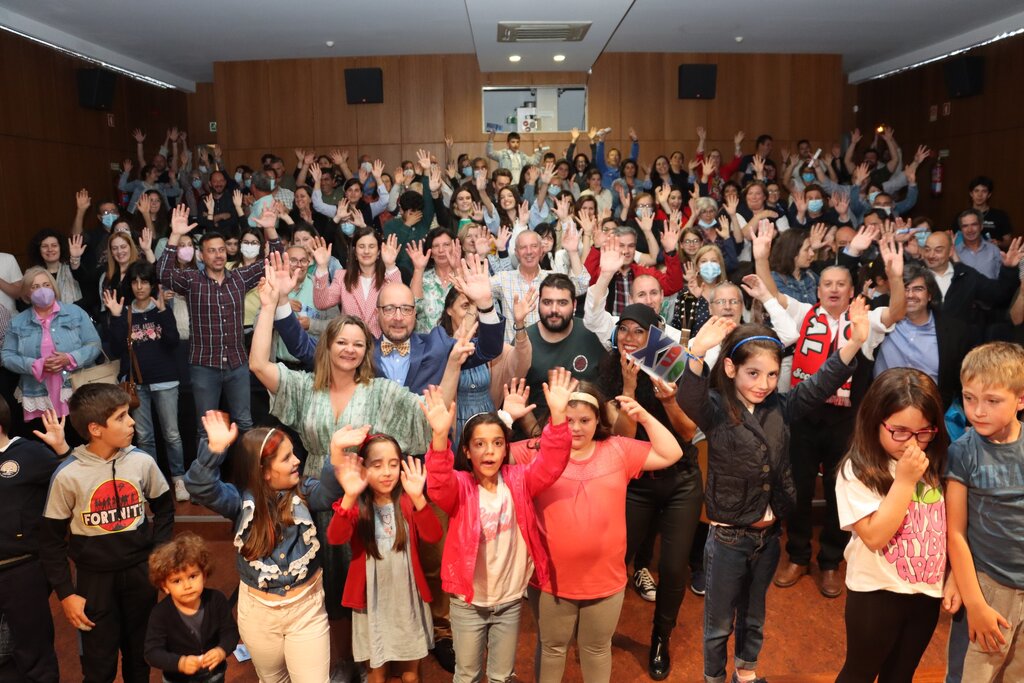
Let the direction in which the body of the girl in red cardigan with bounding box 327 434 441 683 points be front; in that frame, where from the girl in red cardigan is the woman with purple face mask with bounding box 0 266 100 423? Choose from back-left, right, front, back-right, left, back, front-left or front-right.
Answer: back-right

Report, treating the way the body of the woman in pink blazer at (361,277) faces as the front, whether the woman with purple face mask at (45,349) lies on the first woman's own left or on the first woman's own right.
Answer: on the first woman's own right

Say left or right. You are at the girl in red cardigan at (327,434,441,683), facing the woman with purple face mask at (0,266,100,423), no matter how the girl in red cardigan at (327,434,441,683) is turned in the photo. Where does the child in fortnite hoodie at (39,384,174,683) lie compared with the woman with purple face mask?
left

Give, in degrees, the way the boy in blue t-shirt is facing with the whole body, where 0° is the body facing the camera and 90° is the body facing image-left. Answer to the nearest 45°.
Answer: approximately 0°

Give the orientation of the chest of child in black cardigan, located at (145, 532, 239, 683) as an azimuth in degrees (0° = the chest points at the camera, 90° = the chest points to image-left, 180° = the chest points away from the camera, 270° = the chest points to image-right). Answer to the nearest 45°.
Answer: approximately 0°
